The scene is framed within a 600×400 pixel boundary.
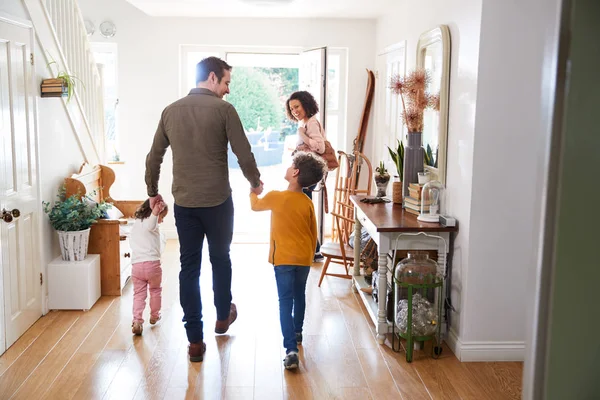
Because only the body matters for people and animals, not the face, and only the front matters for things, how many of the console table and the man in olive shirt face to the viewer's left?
1

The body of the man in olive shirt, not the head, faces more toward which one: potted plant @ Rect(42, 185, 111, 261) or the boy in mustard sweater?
the potted plant

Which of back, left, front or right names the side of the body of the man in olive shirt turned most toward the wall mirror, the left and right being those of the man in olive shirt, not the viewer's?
right

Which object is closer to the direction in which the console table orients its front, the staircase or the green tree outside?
the staircase

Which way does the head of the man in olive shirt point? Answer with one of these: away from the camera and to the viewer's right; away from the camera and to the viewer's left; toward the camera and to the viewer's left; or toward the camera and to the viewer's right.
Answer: away from the camera and to the viewer's right

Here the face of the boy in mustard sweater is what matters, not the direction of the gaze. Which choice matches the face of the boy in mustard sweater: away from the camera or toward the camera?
away from the camera

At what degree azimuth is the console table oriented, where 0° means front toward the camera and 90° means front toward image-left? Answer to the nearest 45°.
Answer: approximately 90°

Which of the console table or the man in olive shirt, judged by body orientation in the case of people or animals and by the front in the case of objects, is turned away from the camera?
the man in olive shirt

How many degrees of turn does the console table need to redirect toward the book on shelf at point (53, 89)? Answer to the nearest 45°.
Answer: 0° — it already faces it

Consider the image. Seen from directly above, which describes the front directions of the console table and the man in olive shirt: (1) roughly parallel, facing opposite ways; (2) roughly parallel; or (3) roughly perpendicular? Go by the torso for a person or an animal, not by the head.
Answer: roughly perpendicular

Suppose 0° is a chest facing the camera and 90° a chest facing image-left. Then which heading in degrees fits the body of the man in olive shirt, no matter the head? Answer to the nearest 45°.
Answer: approximately 180°
